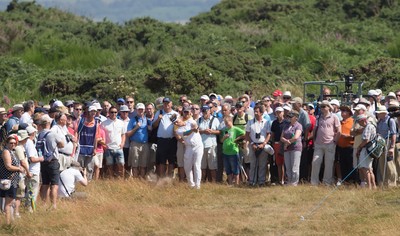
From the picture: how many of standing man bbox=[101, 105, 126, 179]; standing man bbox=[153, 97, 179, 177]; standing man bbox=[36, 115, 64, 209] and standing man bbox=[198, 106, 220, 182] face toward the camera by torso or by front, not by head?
3

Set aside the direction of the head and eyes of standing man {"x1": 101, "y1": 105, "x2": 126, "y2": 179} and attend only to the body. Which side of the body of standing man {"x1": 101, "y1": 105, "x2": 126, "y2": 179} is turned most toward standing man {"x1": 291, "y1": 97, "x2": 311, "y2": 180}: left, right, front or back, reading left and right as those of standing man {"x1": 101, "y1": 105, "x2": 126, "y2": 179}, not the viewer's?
left

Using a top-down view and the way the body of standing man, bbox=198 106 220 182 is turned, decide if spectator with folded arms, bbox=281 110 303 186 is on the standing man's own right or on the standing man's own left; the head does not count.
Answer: on the standing man's own left

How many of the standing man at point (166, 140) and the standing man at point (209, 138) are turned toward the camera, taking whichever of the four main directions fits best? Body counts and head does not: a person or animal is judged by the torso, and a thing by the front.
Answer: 2

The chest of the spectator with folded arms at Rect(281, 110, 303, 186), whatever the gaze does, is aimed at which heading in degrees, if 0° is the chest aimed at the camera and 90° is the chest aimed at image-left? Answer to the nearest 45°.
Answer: approximately 45°

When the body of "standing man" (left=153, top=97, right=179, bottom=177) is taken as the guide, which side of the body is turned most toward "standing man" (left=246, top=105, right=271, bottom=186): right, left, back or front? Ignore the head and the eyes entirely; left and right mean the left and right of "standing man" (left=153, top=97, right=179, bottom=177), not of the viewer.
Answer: left

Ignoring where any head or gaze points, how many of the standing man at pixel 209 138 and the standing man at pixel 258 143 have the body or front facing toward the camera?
2

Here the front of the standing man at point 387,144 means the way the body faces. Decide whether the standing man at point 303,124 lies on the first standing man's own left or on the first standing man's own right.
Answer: on the first standing man's own right
